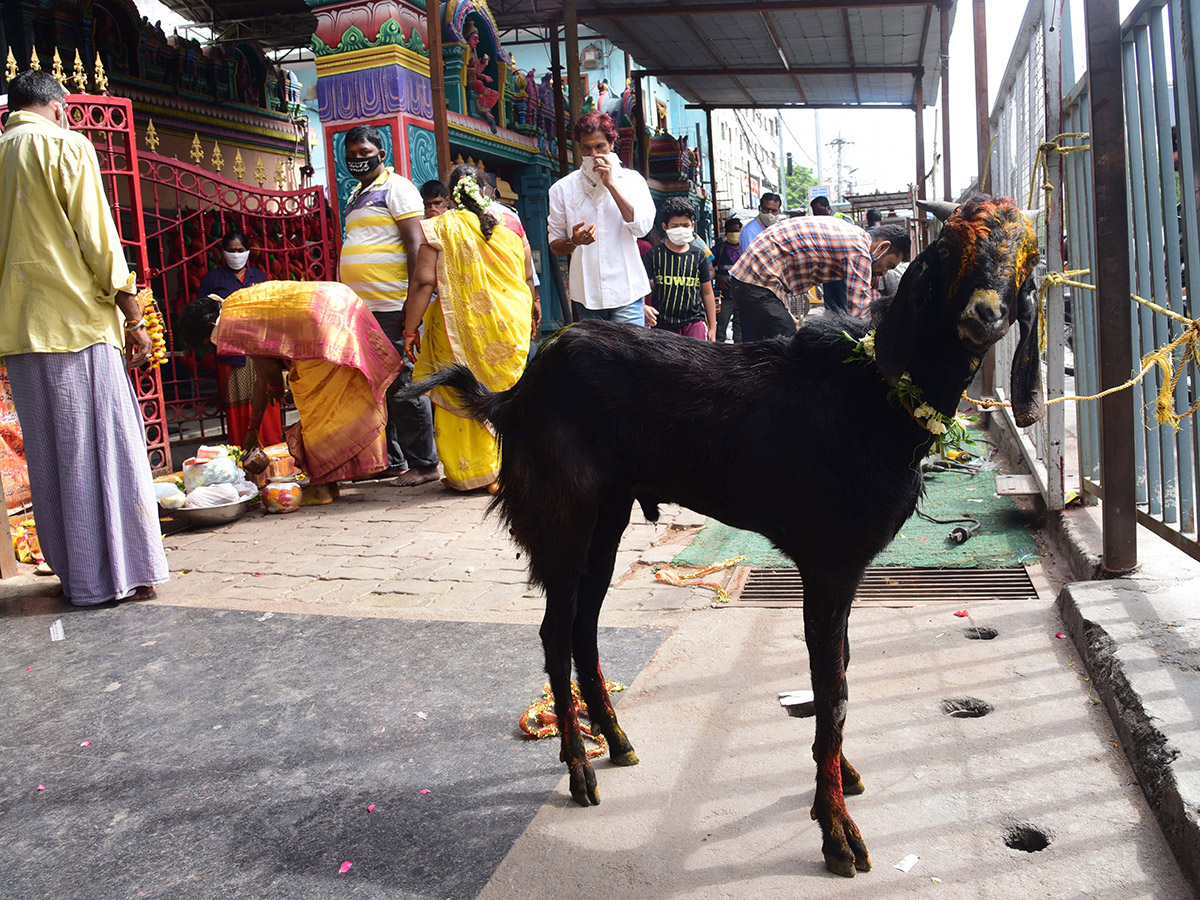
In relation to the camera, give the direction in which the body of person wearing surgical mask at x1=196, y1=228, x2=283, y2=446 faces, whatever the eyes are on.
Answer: toward the camera

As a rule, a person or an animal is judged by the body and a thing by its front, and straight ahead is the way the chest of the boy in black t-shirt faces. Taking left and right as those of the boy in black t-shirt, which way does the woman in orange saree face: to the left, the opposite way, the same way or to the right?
to the right

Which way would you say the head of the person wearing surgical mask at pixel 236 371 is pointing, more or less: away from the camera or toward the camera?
toward the camera

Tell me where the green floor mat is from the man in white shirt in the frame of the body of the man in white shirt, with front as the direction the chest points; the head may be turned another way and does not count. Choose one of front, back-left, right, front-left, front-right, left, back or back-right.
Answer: front-left

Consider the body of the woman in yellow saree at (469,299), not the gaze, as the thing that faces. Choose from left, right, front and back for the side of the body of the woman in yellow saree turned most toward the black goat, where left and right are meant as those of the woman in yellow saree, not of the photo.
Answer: back

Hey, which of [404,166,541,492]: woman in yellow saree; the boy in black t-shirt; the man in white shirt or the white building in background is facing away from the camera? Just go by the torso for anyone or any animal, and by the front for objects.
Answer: the woman in yellow saree

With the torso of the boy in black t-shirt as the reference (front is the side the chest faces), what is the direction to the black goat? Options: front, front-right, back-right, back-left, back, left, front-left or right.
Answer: front

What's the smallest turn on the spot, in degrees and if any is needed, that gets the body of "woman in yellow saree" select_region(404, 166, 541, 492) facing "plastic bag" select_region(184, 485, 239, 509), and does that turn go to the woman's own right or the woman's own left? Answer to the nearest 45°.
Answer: approximately 90° to the woman's own left

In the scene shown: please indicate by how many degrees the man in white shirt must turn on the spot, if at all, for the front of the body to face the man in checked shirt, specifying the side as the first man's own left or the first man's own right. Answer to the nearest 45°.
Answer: approximately 90° to the first man's own left

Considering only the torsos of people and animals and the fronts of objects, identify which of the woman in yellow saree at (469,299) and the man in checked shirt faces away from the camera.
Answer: the woman in yellow saree

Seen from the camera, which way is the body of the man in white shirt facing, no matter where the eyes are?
toward the camera

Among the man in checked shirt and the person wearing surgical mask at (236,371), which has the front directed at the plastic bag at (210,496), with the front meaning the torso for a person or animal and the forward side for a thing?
the person wearing surgical mask

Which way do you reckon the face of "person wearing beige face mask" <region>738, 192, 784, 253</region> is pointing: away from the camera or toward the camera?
toward the camera

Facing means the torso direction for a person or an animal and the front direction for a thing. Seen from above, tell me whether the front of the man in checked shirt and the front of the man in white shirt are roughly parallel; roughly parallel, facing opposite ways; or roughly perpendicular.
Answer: roughly perpendicular

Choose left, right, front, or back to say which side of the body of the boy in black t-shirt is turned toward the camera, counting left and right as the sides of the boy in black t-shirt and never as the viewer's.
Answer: front

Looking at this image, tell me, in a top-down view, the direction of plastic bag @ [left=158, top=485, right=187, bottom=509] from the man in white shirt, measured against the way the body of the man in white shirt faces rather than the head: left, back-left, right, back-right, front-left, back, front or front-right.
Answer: right

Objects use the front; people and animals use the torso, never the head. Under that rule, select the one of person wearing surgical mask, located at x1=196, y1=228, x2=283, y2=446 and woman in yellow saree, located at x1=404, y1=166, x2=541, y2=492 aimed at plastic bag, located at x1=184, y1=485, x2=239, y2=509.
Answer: the person wearing surgical mask

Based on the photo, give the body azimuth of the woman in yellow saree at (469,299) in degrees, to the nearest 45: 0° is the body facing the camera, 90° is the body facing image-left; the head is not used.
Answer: approximately 180°
